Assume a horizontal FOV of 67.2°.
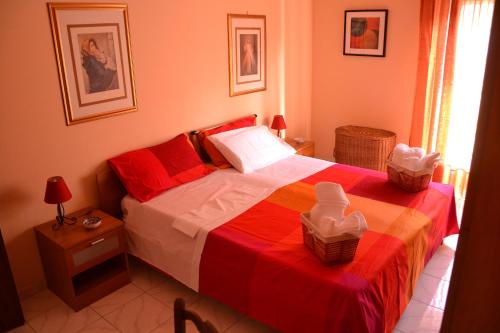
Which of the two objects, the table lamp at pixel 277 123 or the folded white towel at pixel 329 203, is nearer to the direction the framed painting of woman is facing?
the folded white towel

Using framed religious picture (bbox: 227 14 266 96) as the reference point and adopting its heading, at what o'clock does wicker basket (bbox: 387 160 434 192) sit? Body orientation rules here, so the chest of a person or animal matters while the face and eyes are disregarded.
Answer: The wicker basket is roughly at 12 o'clock from the framed religious picture.

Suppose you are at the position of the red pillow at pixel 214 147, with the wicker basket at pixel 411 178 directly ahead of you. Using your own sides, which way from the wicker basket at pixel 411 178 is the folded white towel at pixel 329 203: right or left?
right

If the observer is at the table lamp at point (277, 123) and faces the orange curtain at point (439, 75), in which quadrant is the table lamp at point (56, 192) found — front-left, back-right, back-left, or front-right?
back-right

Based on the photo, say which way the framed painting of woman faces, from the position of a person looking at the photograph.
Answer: facing the viewer and to the right of the viewer

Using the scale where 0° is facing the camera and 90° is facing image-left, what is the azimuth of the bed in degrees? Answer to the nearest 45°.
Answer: approximately 315°

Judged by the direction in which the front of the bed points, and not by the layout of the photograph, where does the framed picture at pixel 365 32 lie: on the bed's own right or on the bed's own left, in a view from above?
on the bed's own left

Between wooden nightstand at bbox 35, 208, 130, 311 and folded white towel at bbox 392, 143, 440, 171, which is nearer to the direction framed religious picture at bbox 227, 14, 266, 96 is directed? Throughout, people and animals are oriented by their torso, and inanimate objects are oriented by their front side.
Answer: the folded white towel

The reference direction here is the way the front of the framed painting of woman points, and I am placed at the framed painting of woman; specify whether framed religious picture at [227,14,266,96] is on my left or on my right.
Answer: on my left
